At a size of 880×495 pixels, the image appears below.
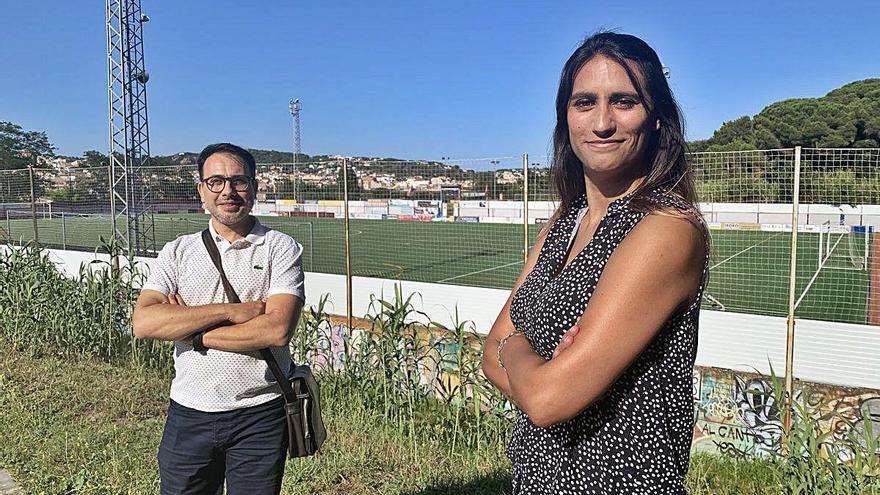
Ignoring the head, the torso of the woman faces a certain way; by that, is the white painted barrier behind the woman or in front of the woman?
behind

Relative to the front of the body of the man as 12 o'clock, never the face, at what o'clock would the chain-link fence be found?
The chain-link fence is roughly at 7 o'clock from the man.

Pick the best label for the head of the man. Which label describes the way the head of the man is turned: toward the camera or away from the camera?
toward the camera

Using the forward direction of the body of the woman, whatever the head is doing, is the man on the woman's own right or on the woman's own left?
on the woman's own right

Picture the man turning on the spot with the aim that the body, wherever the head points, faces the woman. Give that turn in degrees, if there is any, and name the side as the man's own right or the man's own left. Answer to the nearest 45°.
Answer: approximately 45° to the man's own left

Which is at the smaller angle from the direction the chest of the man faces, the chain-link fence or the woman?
the woman

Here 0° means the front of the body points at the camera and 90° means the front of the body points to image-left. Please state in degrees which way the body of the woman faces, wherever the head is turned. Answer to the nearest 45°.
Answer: approximately 45°

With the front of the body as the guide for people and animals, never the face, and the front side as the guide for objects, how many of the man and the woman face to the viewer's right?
0

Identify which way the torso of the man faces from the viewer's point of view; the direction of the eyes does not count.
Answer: toward the camera

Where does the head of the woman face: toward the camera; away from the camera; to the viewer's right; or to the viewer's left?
toward the camera
